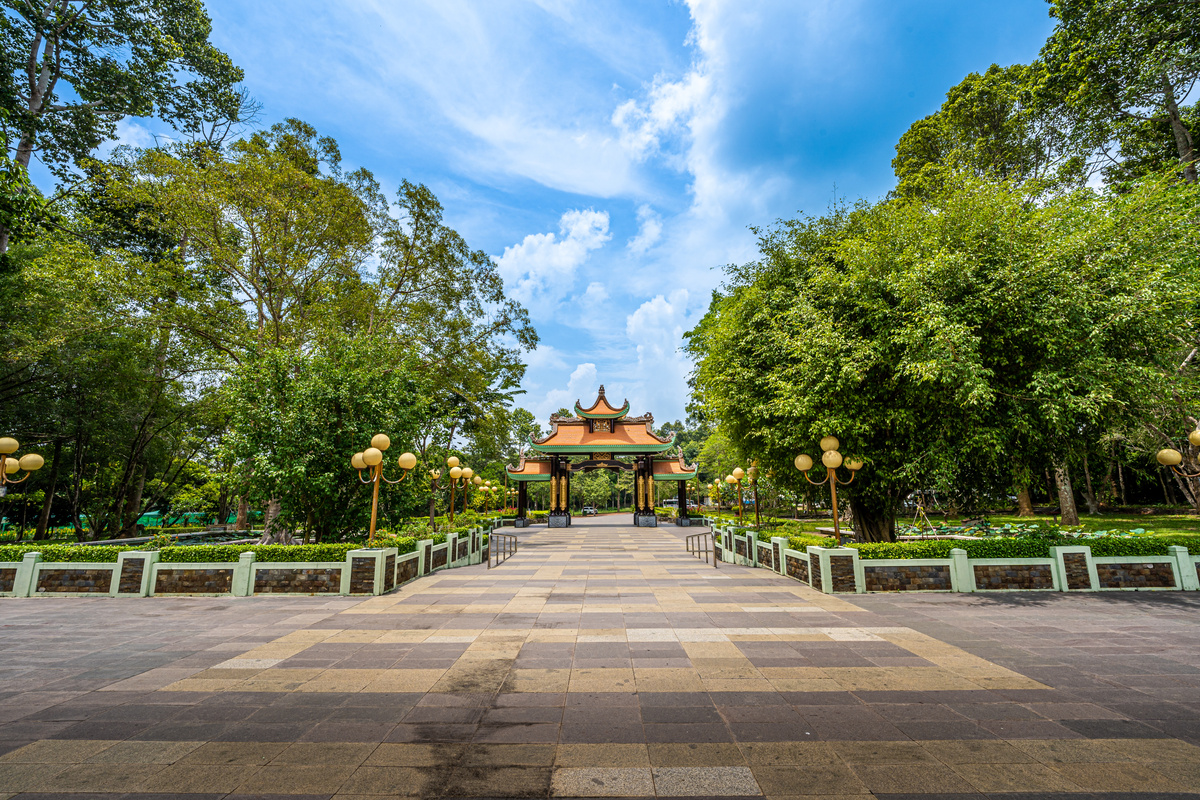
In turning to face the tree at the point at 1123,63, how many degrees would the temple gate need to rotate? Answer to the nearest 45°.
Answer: approximately 45° to its left

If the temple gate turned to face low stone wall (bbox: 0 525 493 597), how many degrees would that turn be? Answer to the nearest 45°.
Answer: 0° — it already faces it

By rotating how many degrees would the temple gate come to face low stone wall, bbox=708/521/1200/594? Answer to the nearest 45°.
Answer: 0° — it already faces it

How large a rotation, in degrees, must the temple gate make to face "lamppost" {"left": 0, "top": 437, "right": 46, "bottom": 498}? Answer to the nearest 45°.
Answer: approximately 45° to its right

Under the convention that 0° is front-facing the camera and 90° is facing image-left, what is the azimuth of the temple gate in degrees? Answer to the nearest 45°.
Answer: approximately 0°

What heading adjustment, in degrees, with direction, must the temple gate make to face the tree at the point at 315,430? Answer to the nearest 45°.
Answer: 0° — it already faces it

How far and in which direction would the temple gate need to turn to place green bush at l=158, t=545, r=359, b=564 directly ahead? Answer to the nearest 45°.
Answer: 0° — it already faces it
